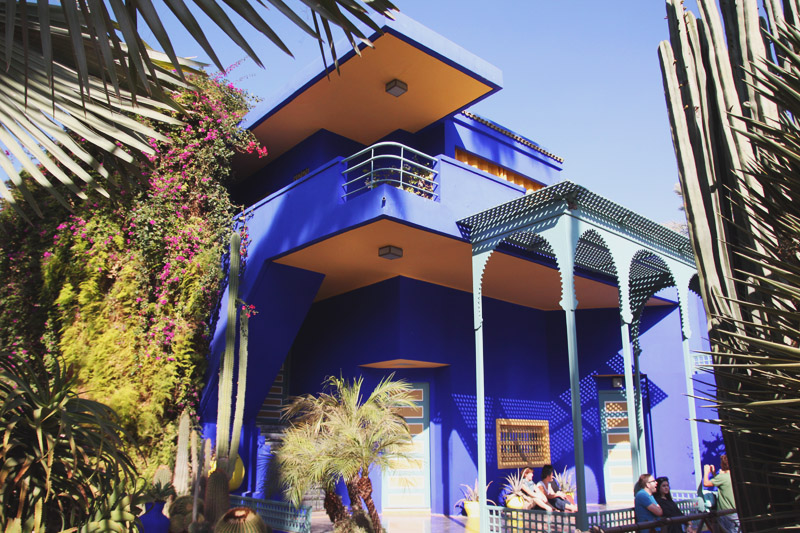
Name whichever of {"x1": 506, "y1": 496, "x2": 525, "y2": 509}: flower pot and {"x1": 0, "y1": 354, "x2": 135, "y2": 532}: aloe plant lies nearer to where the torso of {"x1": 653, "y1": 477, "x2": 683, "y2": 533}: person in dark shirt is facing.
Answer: the aloe plant

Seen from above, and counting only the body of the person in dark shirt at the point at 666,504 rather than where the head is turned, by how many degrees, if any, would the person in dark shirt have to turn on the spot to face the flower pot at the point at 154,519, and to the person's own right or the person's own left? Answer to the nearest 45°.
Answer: approximately 135° to the person's own right

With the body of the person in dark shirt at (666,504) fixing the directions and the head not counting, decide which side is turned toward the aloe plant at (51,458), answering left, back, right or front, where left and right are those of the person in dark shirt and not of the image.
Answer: right

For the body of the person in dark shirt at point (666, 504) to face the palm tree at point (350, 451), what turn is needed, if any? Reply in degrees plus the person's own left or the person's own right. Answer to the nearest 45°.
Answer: approximately 90° to the person's own right

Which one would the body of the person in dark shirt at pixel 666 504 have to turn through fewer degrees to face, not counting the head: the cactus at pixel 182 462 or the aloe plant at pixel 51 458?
the aloe plant

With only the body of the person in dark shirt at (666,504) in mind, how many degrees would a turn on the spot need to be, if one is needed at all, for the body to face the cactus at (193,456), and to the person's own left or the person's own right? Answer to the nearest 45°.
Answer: approximately 135° to the person's own right

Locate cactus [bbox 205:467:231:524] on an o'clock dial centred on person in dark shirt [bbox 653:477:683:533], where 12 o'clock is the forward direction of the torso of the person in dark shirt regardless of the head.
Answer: The cactus is roughly at 4 o'clock from the person in dark shirt.

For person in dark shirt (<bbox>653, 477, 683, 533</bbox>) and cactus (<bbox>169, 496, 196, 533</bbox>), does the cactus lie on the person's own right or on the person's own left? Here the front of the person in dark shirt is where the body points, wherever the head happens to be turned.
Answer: on the person's own right

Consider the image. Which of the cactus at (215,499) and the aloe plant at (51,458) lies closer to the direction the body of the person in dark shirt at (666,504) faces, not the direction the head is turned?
the aloe plant
